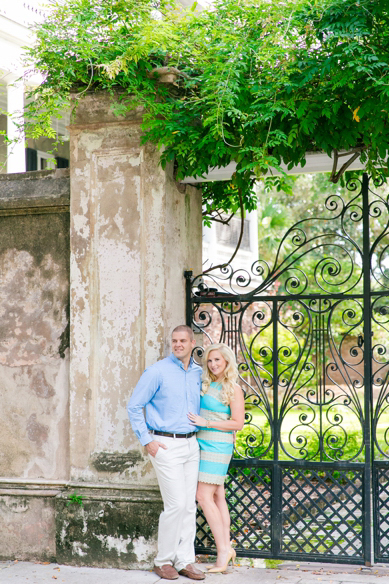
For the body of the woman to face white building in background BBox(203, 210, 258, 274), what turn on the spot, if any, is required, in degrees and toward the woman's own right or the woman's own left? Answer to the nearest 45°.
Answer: approximately 135° to the woman's own right

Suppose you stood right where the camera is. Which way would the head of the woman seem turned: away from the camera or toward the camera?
toward the camera

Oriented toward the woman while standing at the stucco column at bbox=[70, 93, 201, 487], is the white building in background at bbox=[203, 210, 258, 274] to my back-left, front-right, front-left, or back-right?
back-left

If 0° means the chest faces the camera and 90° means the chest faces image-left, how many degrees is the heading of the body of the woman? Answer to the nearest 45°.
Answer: approximately 45°

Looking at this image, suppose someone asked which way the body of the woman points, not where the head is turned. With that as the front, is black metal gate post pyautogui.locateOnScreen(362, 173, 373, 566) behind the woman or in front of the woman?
behind
